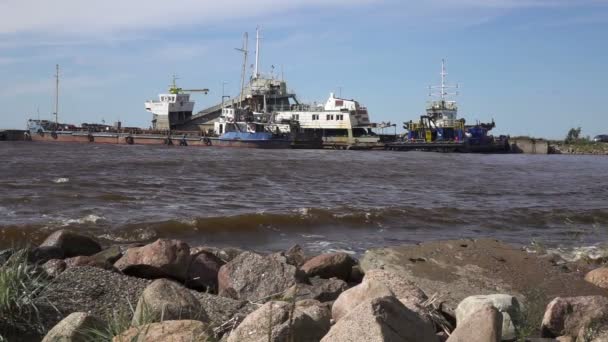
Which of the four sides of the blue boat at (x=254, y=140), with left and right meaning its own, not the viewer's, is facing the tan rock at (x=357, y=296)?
left

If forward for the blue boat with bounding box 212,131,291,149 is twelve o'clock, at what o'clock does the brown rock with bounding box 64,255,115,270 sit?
The brown rock is roughly at 9 o'clock from the blue boat.

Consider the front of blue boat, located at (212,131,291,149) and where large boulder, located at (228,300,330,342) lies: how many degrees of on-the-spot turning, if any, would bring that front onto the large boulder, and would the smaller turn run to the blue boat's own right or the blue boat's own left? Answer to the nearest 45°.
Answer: approximately 90° to the blue boat's own left

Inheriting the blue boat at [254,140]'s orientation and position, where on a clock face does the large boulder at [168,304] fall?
The large boulder is roughly at 9 o'clock from the blue boat.

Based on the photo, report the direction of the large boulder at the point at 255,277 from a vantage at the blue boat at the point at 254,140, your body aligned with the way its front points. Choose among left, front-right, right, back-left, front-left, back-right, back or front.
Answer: left

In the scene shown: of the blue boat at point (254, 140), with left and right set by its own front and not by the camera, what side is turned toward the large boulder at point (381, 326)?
left

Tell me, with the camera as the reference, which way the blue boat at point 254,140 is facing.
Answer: facing to the left of the viewer

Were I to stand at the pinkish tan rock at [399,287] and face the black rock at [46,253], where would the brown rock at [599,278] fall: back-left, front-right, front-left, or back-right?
back-right

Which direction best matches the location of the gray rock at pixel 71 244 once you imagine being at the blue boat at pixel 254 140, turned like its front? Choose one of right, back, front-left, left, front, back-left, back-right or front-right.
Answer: left

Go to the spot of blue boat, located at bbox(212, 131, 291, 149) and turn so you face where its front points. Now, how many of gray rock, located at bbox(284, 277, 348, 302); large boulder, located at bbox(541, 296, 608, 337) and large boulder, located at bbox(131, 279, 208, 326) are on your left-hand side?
3

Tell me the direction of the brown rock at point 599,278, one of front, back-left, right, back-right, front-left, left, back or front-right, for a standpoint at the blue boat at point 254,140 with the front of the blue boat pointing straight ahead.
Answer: left

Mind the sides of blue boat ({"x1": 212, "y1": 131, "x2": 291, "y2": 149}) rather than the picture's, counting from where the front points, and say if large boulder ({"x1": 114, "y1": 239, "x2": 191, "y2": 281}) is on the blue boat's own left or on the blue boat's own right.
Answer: on the blue boat's own left
